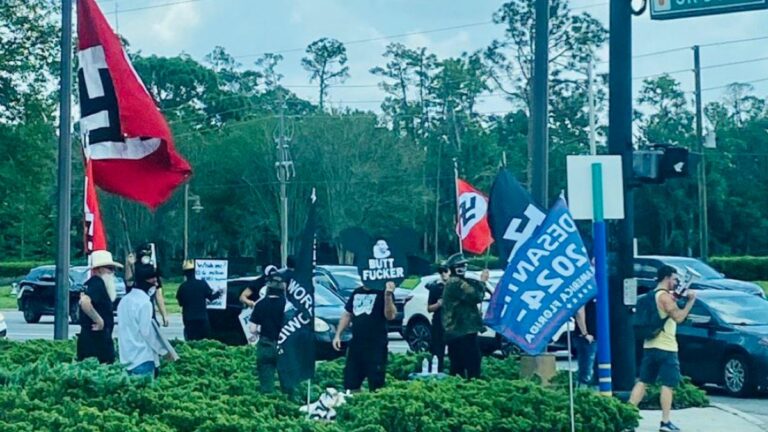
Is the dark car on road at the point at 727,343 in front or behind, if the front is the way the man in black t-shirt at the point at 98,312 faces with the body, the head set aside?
in front

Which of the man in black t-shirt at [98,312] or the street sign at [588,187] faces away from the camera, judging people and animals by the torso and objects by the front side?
the street sign

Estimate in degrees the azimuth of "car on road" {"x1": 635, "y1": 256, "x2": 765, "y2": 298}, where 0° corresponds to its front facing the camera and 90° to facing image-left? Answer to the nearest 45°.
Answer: approximately 270°

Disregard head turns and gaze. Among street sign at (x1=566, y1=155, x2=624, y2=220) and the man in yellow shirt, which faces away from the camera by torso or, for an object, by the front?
the street sign

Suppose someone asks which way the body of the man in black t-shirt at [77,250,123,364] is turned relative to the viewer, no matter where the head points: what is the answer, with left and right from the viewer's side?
facing to the right of the viewer
